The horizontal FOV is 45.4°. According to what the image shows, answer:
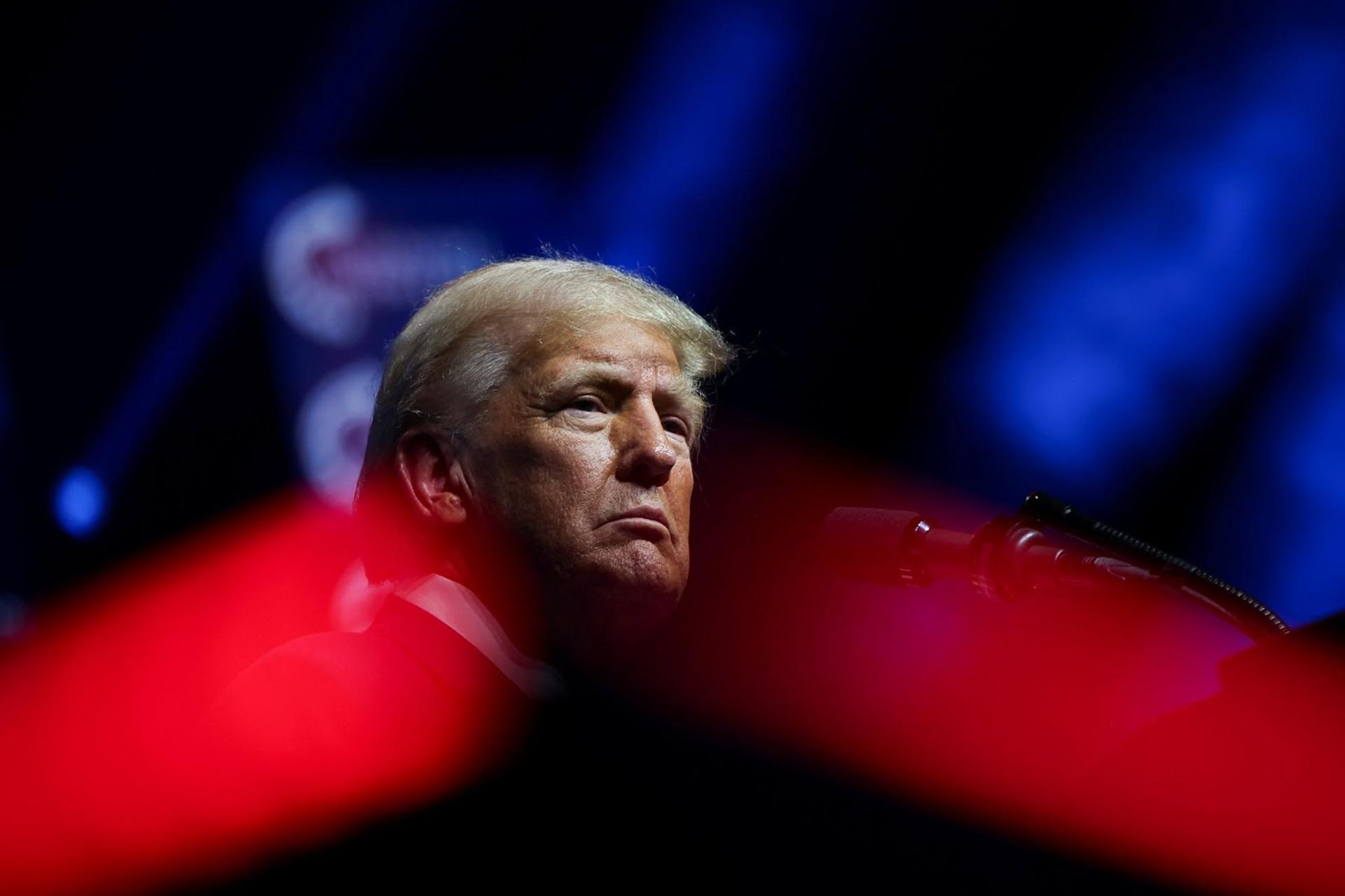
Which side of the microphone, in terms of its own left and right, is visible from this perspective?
left
